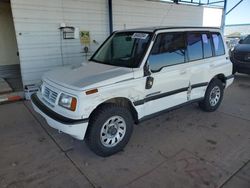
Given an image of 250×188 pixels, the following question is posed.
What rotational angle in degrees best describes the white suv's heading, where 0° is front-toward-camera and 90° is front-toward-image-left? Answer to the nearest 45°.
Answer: approximately 45°
